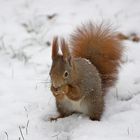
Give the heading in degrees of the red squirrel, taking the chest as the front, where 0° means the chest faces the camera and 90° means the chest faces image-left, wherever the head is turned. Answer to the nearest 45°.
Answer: approximately 45°
